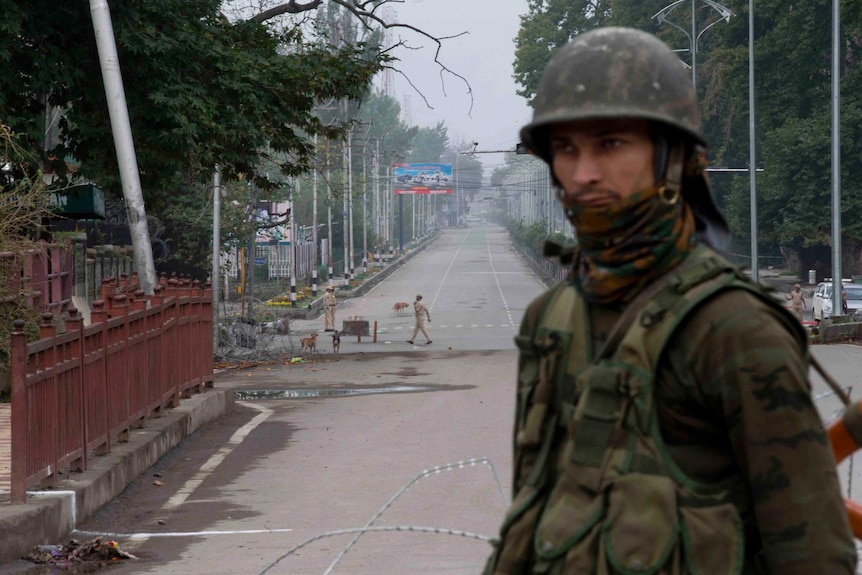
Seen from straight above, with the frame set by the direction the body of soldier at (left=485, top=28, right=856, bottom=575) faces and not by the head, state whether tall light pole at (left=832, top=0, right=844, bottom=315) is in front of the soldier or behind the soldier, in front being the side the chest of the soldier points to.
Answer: behind

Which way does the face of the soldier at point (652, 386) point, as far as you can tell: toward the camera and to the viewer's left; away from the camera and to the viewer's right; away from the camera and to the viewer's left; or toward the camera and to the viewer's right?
toward the camera and to the viewer's left

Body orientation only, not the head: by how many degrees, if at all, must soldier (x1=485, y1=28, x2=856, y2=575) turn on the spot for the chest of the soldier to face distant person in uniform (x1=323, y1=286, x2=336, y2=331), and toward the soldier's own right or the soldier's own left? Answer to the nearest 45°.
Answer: approximately 135° to the soldier's own right

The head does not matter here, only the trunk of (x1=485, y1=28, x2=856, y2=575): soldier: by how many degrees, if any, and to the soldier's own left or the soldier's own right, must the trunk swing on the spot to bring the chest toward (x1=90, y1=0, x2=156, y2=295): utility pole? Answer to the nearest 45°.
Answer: approximately 90° to the soldier's own right

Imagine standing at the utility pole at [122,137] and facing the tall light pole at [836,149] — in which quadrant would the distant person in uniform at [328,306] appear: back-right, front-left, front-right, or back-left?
front-left

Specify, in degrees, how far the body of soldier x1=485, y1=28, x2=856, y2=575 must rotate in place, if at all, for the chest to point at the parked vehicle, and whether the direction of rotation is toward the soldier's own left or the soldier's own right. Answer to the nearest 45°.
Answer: approximately 135° to the soldier's own right

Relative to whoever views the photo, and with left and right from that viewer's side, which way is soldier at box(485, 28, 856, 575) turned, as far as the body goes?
facing the viewer and to the left of the viewer

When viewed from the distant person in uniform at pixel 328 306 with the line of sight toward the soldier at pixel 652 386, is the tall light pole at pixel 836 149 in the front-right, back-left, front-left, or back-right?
front-left
